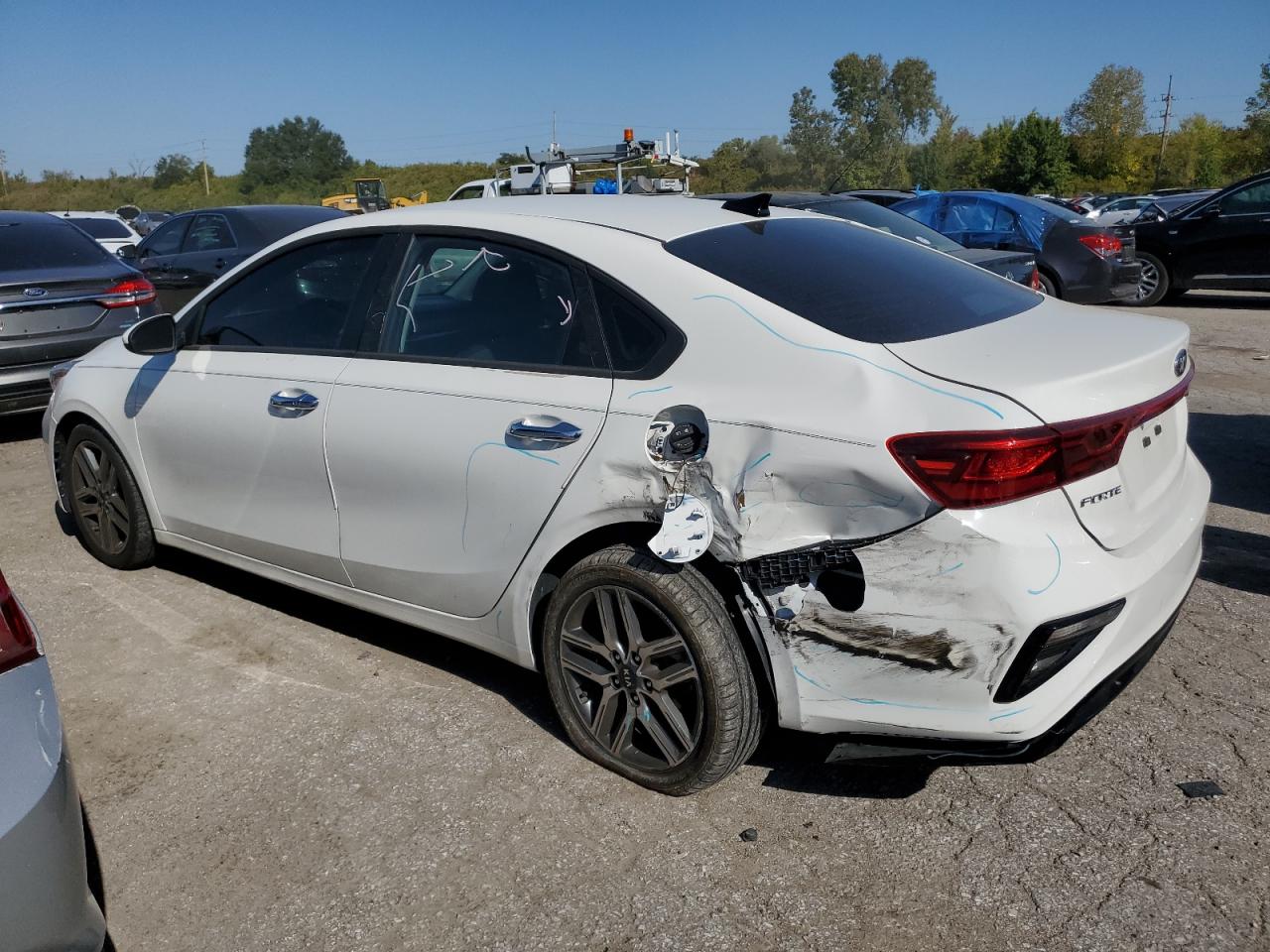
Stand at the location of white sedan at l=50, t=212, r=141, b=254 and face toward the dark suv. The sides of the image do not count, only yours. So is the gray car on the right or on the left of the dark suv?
right

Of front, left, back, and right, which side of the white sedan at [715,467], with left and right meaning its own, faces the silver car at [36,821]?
left

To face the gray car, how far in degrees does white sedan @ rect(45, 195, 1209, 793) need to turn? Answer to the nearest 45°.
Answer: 0° — it already faces it

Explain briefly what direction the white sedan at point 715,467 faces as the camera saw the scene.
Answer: facing away from the viewer and to the left of the viewer

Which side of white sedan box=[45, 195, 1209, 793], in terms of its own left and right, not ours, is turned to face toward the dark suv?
right

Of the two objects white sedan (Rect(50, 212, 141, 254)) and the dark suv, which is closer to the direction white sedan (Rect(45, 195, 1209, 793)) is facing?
the white sedan
